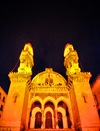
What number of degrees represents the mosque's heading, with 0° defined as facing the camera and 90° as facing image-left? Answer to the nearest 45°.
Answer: approximately 0°
